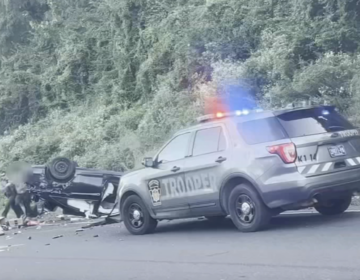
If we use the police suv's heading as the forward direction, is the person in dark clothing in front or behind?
in front

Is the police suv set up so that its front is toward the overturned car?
yes

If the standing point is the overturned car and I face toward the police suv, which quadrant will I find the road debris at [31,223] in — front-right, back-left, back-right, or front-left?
back-right

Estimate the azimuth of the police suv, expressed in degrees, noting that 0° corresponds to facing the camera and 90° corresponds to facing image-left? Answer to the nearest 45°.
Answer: approximately 135°

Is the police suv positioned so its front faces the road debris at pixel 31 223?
yes
